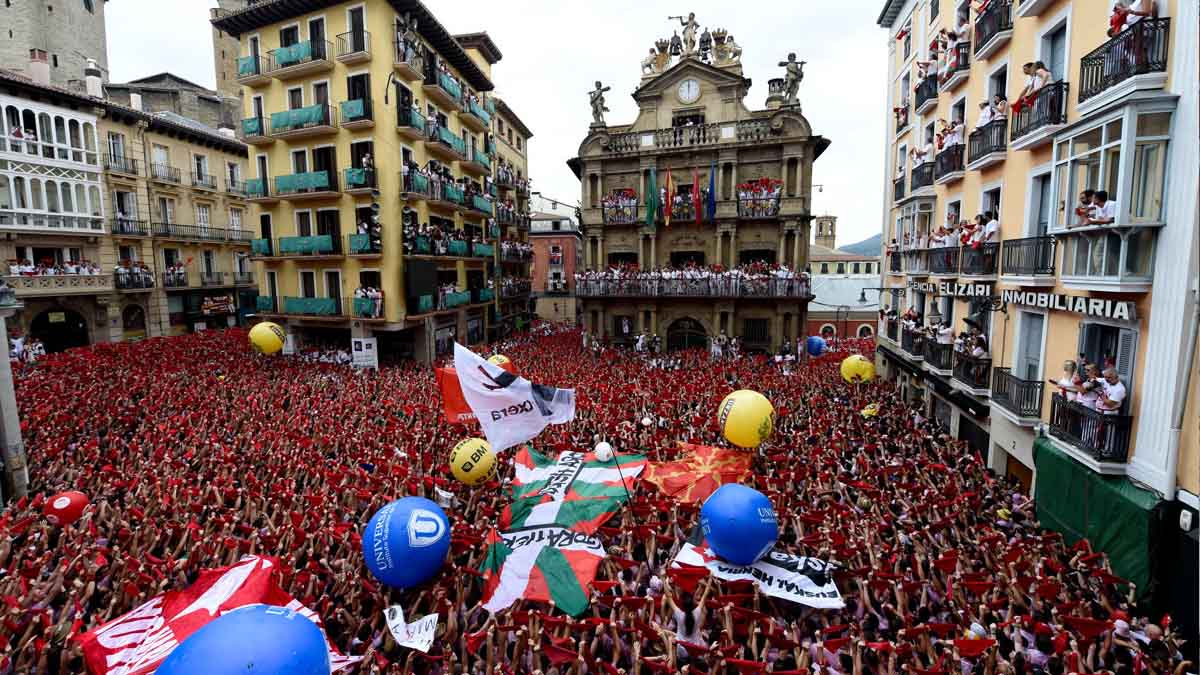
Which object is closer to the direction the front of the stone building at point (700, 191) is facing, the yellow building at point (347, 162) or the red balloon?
the red balloon

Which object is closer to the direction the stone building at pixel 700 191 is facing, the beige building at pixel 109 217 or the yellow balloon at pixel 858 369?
the yellow balloon

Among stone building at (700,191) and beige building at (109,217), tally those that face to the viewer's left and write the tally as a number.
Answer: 0

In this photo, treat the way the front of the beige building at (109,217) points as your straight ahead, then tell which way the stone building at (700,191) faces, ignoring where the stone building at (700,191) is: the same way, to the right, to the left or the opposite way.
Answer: to the right

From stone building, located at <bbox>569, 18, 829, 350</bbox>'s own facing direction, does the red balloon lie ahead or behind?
ahead

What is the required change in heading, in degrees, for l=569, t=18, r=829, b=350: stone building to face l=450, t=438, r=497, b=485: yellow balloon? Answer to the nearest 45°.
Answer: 0° — it already faces it

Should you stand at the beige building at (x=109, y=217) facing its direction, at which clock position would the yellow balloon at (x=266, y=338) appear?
The yellow balloon is roughly at 1 o'clock from the beige building.

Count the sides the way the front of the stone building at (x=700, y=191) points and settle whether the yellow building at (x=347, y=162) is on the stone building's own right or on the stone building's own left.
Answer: on the stone building's own right

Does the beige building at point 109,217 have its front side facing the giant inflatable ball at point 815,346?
yes

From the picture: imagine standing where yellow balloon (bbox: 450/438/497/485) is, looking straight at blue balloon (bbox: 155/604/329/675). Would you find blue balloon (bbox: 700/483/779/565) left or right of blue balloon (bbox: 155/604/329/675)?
left

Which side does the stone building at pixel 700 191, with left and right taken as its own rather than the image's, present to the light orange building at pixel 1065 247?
front

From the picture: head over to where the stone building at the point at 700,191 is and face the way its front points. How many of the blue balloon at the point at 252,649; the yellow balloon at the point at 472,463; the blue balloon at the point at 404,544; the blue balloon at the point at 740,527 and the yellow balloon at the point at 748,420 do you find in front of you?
5

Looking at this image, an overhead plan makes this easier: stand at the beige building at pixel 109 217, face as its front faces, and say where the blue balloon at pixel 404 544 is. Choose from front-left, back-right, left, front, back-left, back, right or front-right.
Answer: front-right

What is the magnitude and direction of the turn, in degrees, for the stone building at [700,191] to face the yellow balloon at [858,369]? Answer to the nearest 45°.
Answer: approximately 45° to its left

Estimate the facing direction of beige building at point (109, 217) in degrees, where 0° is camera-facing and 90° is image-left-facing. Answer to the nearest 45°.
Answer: approximately 315°
